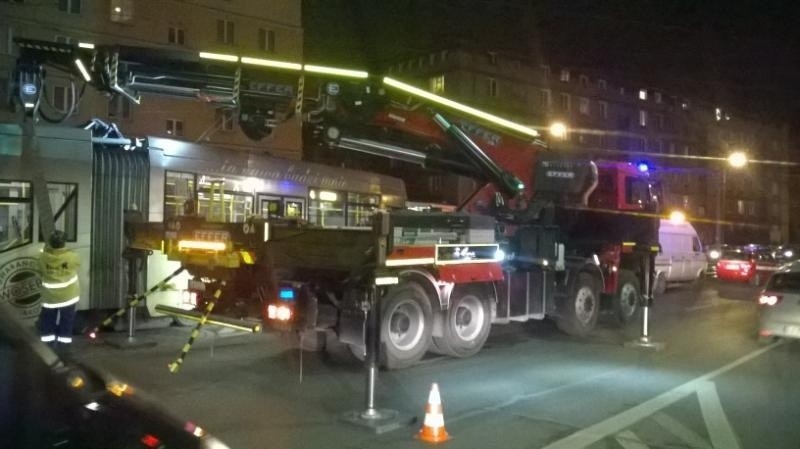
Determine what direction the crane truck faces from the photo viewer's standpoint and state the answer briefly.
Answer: facing away from the viewer and to the right of the viewer

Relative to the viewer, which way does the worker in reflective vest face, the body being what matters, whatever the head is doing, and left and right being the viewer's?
facing away from the viewer

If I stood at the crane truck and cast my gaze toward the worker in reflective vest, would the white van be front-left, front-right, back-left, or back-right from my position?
back-right

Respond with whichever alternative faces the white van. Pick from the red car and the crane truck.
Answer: the crane truck

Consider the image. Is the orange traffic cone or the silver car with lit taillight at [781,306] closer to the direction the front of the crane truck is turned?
the silver car with lit taillight

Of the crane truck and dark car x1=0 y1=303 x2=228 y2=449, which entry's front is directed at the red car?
the crane truck

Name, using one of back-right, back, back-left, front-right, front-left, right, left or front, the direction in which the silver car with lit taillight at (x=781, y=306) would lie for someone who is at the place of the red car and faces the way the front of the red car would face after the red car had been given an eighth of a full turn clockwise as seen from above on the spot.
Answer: right

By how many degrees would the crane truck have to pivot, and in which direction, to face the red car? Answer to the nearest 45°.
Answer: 0° — it already faces it

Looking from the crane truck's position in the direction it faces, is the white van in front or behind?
in front

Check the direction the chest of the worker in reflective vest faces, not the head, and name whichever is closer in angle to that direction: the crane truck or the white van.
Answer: the white van

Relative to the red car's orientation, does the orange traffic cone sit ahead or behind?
behind

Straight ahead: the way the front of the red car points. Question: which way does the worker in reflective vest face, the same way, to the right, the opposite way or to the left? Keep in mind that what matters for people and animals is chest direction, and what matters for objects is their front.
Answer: to the left
